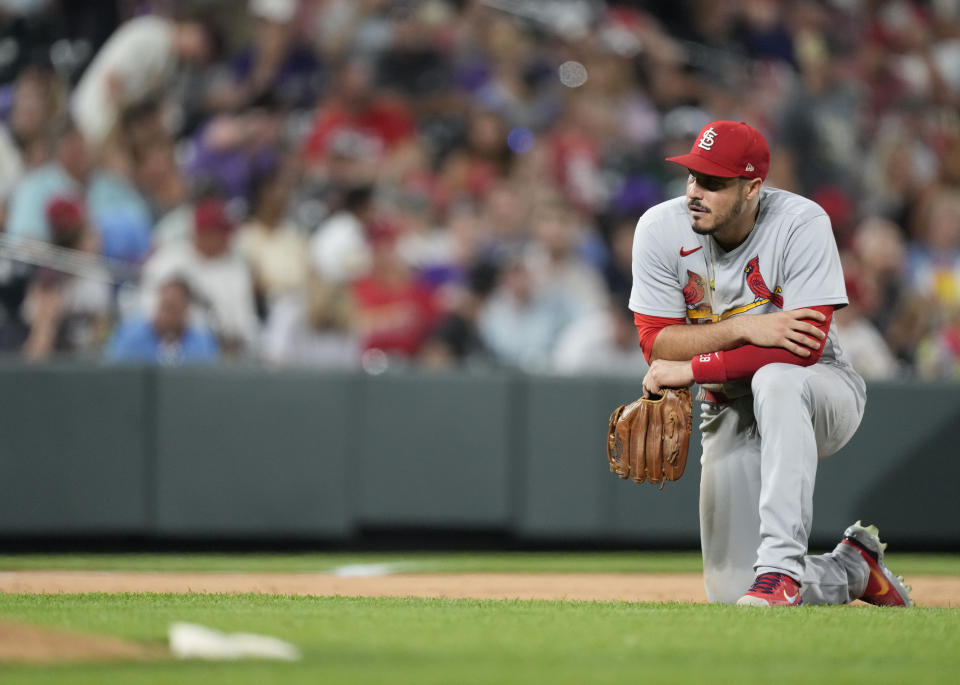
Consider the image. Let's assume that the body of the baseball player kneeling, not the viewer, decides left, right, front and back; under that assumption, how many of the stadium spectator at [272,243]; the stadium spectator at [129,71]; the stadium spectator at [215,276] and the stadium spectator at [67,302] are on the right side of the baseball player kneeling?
4

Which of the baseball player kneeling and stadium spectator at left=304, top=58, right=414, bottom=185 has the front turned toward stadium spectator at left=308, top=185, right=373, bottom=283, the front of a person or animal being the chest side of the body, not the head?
stadium spectator at left=304, top=58, right=414, bottom=185

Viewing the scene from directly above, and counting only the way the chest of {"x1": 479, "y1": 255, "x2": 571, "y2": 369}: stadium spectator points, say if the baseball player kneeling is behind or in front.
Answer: in front

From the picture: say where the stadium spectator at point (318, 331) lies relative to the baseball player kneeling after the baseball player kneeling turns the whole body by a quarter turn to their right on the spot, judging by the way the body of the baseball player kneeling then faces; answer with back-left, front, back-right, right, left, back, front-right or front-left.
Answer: front

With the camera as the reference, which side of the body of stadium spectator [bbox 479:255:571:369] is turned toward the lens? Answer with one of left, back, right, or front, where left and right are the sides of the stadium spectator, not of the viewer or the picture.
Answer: front

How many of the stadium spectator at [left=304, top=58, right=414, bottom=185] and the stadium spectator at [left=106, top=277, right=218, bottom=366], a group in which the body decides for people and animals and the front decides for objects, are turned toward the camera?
2

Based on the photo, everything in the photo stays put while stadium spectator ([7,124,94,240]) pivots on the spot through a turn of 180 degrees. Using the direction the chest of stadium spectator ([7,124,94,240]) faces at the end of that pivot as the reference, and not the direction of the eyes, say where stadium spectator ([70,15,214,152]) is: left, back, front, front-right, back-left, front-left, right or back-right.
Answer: right

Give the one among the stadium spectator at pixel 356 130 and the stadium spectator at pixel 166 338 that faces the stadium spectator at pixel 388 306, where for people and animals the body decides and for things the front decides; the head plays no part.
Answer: the stadium spectator at pixel 356 130

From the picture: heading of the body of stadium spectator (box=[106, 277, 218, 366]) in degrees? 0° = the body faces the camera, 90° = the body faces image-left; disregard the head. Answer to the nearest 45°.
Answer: approximately 0°

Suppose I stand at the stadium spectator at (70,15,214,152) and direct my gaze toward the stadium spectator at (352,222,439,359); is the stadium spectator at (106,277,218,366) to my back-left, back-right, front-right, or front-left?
front-right

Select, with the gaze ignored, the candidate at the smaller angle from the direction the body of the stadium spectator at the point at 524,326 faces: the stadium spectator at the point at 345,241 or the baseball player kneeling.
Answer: the baseball player kneeling

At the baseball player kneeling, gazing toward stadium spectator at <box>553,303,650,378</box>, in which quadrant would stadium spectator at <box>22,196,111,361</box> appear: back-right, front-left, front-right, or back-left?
front-left

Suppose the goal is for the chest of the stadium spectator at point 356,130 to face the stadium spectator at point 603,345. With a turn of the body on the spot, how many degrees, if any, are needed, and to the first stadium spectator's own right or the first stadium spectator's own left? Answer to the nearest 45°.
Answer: approximately 45° to the first stadium spectator's own left

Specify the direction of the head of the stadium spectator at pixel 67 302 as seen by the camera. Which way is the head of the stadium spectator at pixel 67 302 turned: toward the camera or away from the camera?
toward the camera

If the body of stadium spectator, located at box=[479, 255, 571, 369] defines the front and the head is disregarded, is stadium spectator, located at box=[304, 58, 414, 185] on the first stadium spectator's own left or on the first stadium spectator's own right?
on the first stadium spectator's own right

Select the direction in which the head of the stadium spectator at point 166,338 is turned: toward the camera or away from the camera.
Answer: toward the camera

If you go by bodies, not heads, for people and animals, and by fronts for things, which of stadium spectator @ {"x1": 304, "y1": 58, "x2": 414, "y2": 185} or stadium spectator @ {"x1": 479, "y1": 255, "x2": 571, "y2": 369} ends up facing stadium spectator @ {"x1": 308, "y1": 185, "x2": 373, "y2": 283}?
stadium spectator @ {"x1": 304, "y1": 58, "x2": 414, "y2": 185}
